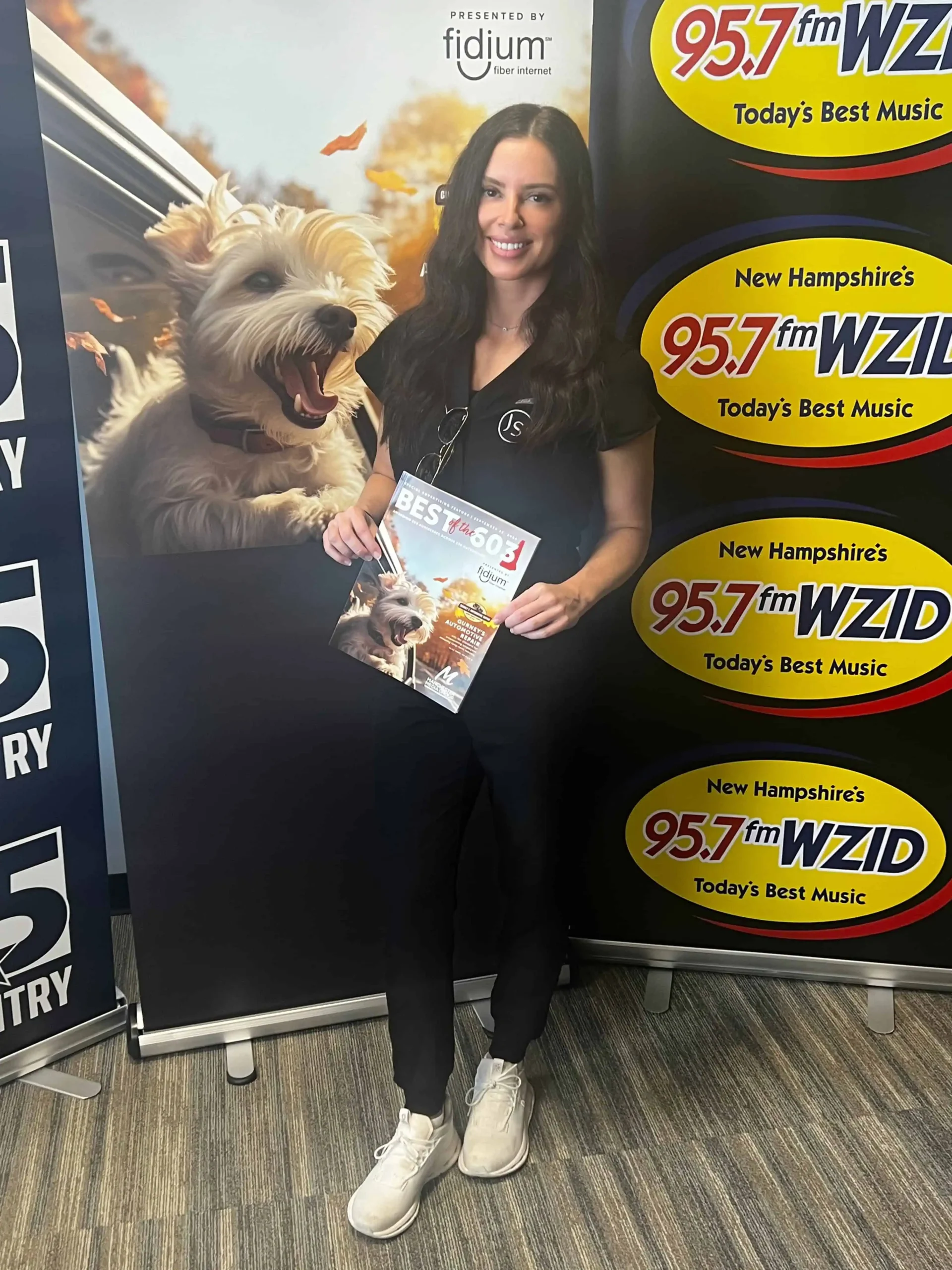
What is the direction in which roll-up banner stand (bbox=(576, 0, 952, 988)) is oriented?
toward the camera

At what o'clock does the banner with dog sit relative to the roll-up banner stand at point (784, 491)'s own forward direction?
The banner with dog is roughly at 2 o'clock from the roll-up banner stand.

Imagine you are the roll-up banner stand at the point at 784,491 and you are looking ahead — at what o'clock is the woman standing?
The woman standing is roughly at 2 o'clock from the roll-up banner stand.

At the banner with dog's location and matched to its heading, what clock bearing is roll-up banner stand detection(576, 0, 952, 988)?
The roll-up banner stand is roughly at 9 o'clock from the banner with dog.

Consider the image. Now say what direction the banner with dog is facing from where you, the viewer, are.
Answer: facing the viewer

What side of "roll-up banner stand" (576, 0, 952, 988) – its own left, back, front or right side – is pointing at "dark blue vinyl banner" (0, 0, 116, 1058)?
right

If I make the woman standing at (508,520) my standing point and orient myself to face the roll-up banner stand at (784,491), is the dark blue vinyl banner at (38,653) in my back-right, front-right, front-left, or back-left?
back-left

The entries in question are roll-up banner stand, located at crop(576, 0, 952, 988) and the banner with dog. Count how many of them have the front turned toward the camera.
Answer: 2
